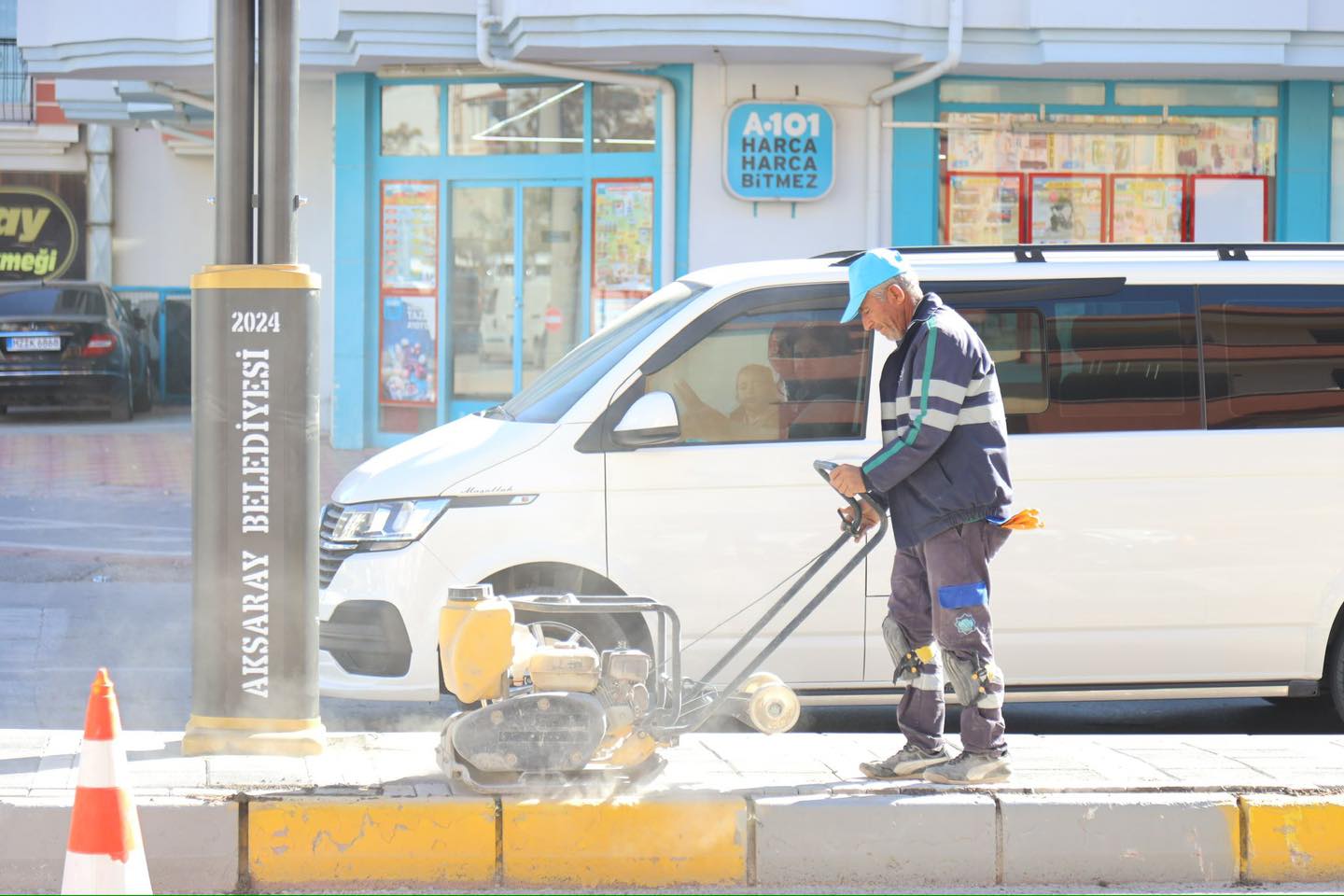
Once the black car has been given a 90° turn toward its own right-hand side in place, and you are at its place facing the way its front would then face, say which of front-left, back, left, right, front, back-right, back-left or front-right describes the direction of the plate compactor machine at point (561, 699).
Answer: right

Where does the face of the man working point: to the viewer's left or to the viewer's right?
to the viewer's left

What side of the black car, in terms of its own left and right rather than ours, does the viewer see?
back

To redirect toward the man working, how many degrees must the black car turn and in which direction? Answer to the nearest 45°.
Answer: approximately 180°

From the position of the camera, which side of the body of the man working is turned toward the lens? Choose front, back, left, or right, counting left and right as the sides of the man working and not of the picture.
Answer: left

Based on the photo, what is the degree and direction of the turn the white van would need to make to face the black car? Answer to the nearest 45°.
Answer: approximately 45° to its right

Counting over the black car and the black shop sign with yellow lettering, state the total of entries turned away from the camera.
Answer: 1

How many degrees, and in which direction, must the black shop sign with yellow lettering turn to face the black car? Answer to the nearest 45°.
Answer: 0° — it already faces it

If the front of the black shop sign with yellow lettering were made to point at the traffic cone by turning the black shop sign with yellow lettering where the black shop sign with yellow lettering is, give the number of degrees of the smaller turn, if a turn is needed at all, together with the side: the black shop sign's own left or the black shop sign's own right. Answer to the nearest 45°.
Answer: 0° — it already faces it

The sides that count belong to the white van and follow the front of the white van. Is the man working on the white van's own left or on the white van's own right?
on the white van's own left

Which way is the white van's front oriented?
to the viewer's left

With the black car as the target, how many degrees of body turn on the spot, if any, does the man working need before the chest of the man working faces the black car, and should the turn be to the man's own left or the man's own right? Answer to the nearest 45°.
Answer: approximately 45° to the man's own right

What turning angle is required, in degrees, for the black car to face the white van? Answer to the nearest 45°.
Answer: approximately 180°

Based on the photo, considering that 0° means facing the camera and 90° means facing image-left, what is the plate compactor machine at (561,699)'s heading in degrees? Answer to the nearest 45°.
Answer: approximately 90°

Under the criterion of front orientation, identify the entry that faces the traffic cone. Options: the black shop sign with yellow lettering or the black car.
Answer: the black shop sign with yellow lettering

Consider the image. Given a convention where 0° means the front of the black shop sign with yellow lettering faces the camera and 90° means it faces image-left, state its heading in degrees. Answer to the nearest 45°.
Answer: approximately 0°
